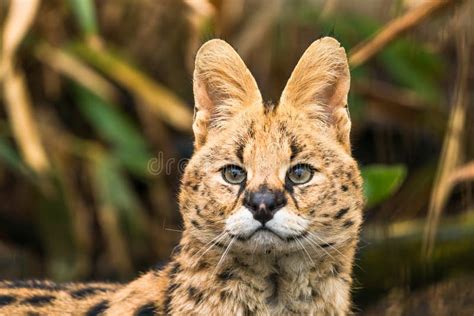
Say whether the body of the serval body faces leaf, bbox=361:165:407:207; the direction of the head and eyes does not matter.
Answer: no

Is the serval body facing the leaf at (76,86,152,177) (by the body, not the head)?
no

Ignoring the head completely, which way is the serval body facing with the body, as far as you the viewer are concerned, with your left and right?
facing the viewer and to the right of the viewer

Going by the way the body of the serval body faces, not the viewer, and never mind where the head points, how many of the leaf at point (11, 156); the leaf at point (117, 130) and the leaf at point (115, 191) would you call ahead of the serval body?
0

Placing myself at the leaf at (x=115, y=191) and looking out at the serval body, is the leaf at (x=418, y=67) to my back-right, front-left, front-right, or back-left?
front-left

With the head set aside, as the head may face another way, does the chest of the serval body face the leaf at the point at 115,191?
no
